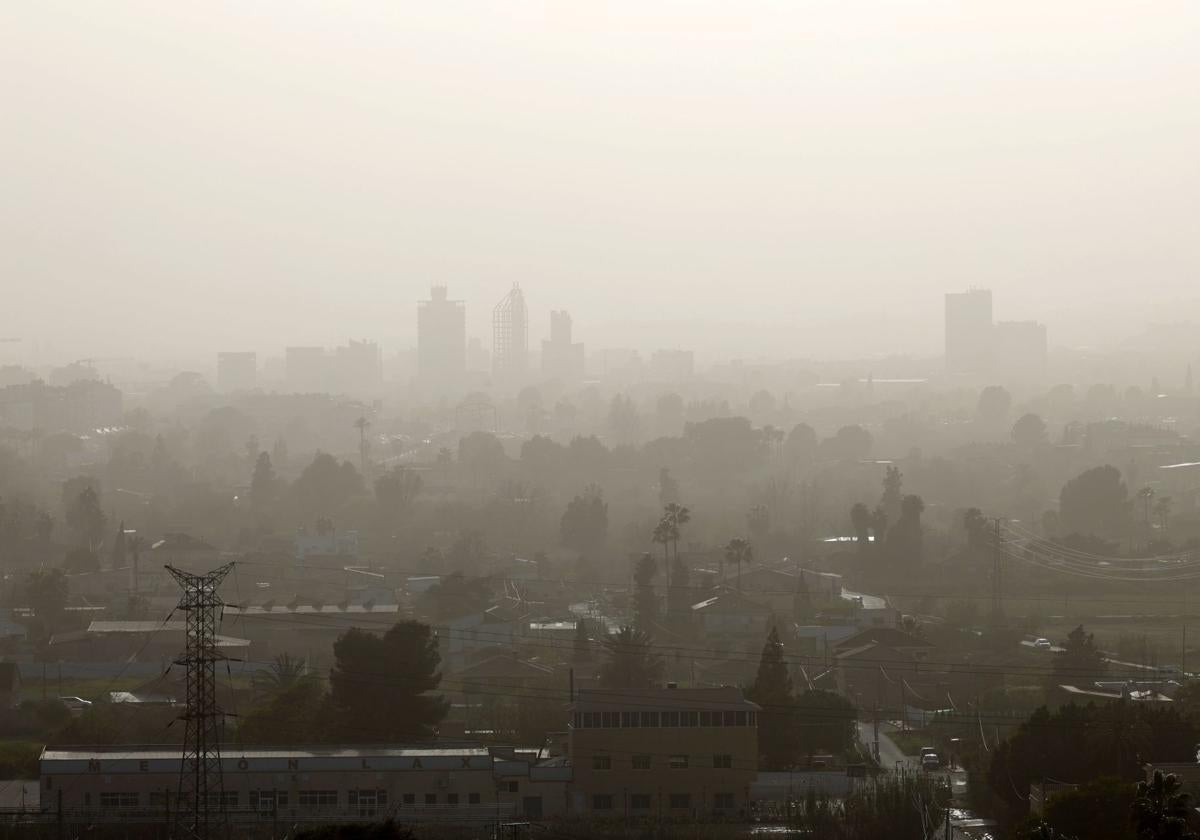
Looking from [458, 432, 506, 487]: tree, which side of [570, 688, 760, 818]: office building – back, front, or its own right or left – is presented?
back

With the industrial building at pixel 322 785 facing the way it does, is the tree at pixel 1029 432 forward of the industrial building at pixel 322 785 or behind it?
behind

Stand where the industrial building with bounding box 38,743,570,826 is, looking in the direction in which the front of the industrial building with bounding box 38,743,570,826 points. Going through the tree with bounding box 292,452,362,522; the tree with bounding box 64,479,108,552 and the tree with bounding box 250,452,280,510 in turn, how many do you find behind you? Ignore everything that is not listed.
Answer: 3

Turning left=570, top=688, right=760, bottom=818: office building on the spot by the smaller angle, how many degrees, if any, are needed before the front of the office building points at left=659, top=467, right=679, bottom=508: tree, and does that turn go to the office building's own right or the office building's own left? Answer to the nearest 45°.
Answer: approximately 180°

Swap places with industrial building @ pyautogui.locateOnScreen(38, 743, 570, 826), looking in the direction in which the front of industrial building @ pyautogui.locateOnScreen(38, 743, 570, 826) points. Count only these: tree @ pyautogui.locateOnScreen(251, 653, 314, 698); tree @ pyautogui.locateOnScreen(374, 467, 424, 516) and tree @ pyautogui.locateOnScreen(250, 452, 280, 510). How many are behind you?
3

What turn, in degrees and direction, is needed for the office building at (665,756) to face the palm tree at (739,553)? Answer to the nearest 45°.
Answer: approximately 180°

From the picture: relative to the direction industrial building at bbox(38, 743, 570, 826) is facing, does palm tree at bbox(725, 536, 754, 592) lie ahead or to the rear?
to the rear

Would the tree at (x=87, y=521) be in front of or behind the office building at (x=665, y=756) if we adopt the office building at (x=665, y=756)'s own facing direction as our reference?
behind

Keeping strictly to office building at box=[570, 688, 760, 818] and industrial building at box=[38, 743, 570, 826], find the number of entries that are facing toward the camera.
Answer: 2

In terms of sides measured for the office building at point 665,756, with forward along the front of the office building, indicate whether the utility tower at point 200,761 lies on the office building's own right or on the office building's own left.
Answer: on the office building's own right

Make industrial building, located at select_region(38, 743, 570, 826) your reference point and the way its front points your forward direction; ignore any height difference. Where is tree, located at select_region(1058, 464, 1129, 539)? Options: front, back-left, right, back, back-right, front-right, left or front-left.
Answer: back-left

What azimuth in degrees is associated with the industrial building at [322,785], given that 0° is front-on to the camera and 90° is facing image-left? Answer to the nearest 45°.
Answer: approximately 0°

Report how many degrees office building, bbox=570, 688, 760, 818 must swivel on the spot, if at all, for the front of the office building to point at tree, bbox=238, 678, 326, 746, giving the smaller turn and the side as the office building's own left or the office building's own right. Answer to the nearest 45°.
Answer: approximately 90° to the office building's own right
